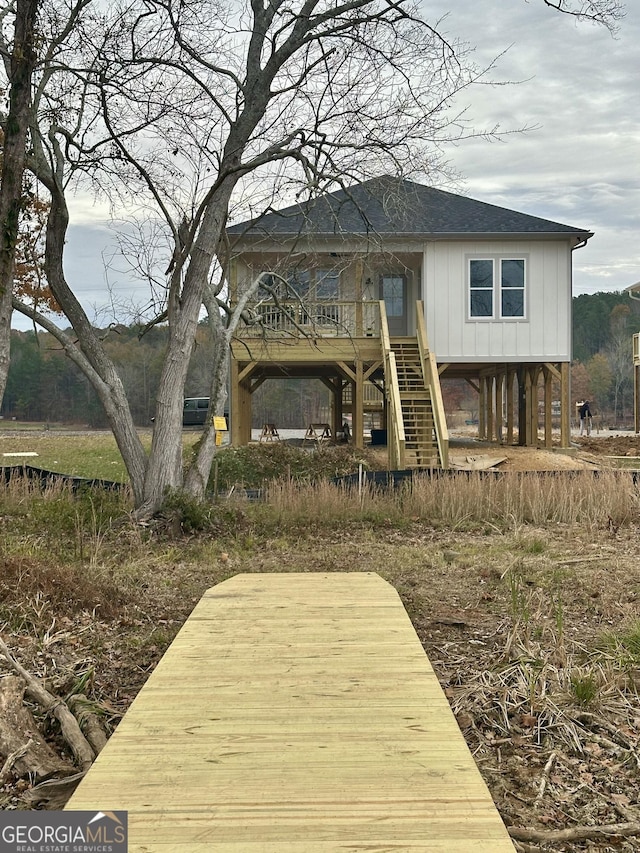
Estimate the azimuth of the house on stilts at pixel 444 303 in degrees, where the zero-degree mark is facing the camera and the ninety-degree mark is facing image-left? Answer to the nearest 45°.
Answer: approximately 0°

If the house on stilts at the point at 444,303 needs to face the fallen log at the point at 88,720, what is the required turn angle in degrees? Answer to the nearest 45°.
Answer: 0° — it already faces it

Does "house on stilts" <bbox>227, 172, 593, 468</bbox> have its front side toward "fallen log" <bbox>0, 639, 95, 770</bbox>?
yes

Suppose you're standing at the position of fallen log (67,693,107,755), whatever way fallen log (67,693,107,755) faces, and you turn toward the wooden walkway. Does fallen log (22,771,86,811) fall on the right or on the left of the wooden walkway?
right

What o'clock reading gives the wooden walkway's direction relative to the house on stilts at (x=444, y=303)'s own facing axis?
The wooden walkway is roughly at 12 o'clock from the house on stilts.

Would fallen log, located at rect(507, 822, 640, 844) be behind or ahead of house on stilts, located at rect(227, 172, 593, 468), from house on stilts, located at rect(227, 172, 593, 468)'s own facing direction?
ahead

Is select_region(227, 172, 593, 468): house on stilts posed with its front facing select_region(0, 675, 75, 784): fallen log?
yes

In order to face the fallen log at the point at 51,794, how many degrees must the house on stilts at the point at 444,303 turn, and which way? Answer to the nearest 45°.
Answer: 0° — it already faces it
